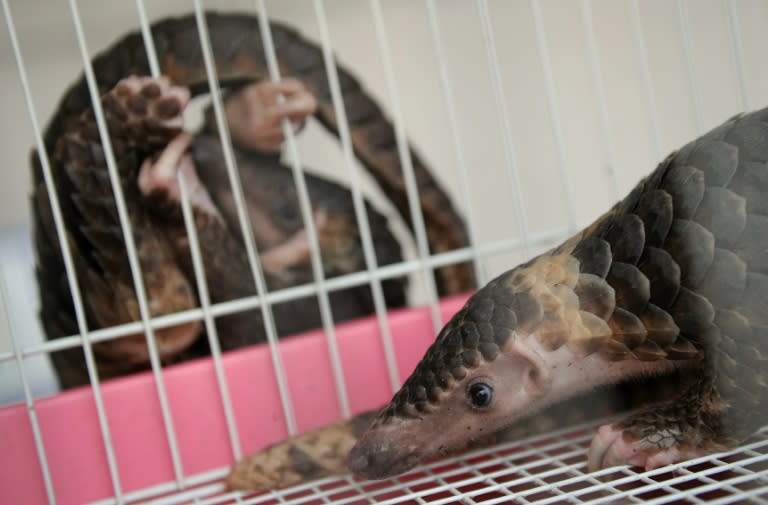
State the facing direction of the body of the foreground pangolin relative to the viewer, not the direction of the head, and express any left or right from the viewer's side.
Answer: facing to the left of the viewer

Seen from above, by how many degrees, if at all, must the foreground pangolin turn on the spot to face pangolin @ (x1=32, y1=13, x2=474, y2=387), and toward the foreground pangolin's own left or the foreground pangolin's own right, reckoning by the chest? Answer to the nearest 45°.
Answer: approximately 45° to the foreground pangolin's own right
